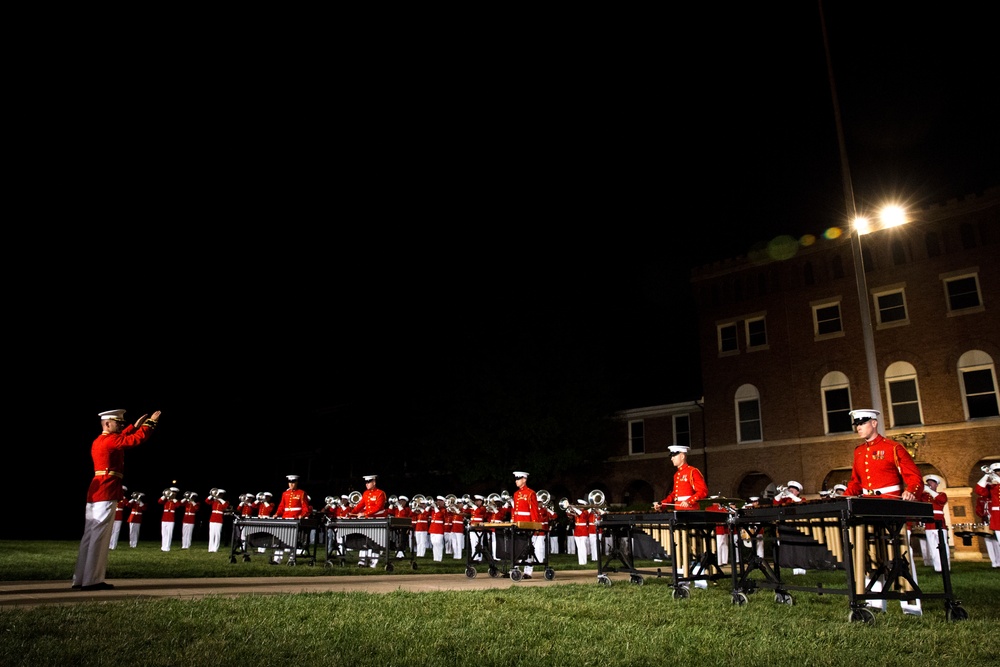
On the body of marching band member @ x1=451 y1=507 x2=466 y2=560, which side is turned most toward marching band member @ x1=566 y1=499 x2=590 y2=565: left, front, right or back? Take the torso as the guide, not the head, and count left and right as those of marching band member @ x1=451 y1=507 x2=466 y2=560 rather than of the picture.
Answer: left

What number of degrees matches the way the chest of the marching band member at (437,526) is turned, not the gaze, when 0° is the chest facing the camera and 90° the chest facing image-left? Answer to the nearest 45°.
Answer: approximately 45°

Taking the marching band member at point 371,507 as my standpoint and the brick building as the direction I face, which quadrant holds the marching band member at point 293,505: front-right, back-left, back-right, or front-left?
back-left

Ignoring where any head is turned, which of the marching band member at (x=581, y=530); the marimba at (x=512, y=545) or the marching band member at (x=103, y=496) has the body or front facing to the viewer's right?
the marching band member at (x=103, y=496)

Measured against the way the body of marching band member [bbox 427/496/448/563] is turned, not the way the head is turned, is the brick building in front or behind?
behind

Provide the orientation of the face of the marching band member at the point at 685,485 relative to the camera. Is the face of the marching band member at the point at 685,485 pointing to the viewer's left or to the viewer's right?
to the viewer's left

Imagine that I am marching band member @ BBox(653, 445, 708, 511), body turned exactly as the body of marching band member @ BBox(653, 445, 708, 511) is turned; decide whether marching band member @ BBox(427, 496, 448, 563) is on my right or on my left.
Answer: on my right

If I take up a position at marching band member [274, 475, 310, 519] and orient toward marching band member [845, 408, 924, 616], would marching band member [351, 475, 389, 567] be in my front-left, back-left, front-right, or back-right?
front-left

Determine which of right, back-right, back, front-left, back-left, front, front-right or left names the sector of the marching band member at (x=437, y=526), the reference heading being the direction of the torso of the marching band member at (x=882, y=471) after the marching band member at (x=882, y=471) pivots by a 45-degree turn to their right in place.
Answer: front-right

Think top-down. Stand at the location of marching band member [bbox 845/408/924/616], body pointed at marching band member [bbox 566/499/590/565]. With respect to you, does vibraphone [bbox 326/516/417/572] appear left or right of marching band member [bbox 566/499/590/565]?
left
